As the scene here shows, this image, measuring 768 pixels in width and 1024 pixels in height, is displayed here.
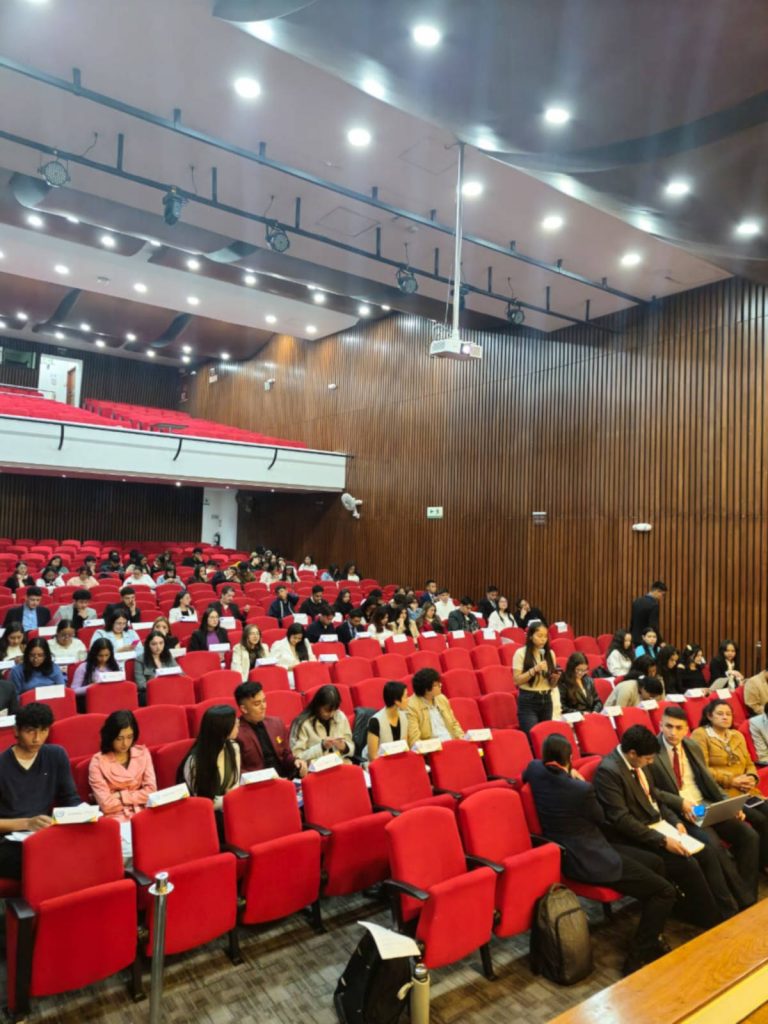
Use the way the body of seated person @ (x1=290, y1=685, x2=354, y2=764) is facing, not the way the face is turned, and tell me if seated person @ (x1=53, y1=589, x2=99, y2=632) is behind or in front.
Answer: behind

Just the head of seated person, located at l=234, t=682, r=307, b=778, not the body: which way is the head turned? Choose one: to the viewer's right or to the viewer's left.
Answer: to the viewer's right

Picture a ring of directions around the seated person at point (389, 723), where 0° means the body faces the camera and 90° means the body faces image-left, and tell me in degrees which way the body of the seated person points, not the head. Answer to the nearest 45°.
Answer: approximately 315°

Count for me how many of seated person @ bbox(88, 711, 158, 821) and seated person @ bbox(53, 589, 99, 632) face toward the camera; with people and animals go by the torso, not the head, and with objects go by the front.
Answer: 2

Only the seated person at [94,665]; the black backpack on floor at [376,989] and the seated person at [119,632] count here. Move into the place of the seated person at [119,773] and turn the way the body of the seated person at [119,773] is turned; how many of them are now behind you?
2

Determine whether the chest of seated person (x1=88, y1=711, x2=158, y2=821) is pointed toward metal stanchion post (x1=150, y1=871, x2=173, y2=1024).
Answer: yes
